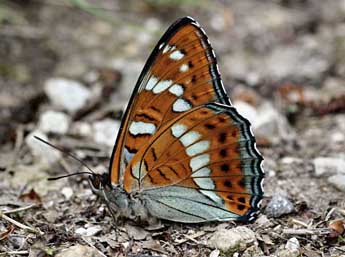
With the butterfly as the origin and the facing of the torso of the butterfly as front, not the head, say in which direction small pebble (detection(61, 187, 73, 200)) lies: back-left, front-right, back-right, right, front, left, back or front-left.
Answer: front-right

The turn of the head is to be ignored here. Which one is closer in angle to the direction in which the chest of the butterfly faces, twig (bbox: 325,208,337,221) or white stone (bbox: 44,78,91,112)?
the white stone

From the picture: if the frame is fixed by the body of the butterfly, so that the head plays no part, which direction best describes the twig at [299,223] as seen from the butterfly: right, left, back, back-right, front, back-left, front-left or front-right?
back

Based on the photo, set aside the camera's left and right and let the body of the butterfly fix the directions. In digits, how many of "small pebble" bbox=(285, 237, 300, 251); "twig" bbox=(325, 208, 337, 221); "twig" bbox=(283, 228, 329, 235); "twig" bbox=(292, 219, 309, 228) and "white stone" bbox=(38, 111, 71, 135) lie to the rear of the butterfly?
4

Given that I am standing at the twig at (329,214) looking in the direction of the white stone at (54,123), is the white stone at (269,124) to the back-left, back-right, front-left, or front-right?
front-right

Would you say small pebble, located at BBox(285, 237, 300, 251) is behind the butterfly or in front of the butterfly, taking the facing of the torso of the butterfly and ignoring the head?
behind

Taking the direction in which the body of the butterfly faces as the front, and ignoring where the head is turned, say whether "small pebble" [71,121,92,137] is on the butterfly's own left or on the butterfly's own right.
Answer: on the butterfly's own right

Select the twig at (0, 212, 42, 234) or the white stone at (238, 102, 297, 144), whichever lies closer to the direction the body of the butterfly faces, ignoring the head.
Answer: the twig

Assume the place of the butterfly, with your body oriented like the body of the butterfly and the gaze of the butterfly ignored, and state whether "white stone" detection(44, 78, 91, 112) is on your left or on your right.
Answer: on your right

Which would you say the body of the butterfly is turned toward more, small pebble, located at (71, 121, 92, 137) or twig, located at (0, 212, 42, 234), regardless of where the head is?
the twig

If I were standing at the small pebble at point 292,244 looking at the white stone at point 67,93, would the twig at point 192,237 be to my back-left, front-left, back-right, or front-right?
front-left

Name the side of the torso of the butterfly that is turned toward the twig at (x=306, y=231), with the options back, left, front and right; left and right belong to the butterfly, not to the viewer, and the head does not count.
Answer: back

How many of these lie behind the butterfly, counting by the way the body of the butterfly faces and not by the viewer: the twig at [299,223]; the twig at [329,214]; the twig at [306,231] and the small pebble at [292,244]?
4

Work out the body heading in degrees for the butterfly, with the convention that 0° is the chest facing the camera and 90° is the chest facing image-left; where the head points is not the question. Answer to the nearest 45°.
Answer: approximately 90°
